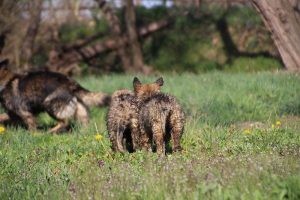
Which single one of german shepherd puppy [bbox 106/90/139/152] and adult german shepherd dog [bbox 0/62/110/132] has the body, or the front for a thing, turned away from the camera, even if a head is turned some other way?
the german shepherd puppy

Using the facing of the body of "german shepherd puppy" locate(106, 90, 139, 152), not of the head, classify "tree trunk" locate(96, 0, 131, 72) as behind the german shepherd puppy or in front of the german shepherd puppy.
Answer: in front

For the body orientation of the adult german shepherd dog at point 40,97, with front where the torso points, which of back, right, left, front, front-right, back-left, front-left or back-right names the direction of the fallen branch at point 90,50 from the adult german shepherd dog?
right

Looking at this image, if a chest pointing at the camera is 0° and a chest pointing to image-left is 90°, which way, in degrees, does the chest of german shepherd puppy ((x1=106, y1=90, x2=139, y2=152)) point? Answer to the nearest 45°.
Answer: approximately 180°

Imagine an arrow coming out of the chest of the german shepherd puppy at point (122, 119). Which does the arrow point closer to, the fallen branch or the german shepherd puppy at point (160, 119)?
the fallen branch

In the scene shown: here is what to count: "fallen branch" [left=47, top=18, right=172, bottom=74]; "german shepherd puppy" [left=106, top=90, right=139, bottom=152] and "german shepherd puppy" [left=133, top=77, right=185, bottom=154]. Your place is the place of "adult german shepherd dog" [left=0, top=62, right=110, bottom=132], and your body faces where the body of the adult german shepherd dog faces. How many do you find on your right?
1

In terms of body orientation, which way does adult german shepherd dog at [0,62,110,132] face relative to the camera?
to the viewer's left

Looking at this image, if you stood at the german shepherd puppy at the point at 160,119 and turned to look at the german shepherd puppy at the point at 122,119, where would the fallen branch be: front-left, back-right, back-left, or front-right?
front-right

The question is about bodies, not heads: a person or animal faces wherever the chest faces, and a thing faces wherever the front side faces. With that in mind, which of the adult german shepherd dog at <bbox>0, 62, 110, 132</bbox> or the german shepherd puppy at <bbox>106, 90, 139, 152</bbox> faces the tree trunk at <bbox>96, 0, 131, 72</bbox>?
the german shepherd puppy

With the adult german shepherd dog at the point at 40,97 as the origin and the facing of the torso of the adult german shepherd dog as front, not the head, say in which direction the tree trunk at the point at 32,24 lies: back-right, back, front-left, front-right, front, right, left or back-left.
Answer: right

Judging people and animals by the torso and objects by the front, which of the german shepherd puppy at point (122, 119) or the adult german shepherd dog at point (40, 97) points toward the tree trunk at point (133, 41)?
the german shepherd puppy

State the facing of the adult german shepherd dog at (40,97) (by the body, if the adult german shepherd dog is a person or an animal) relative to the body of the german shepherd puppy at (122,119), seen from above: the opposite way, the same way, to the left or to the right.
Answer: to the left
